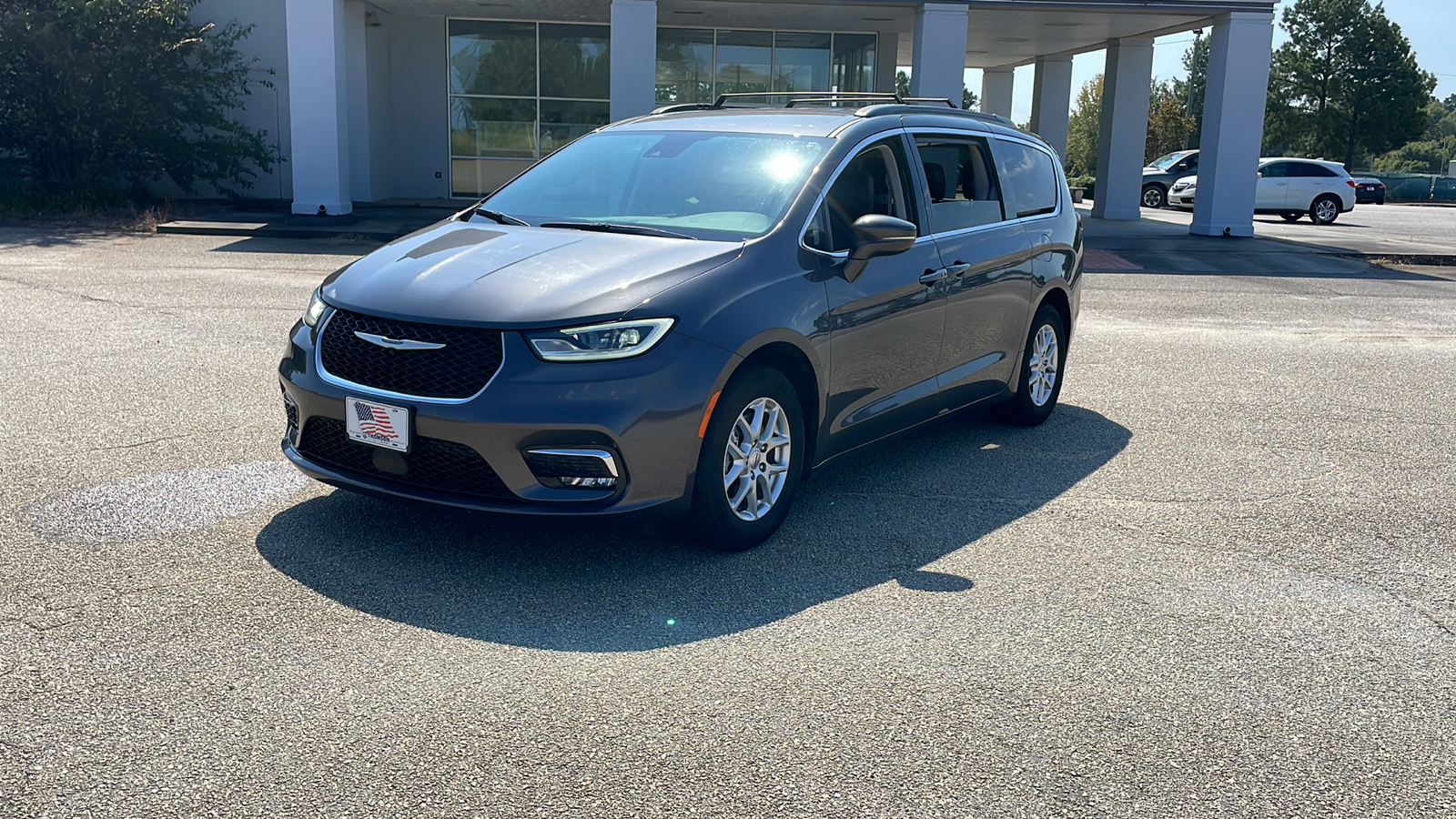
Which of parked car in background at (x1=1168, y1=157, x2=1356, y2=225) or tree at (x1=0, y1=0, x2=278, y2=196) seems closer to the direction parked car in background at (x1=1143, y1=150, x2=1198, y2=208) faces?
the tree

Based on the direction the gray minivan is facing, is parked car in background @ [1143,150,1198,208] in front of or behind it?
behind

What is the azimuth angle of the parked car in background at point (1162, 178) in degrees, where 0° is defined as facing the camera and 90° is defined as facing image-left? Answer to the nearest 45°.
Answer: approximately 90°

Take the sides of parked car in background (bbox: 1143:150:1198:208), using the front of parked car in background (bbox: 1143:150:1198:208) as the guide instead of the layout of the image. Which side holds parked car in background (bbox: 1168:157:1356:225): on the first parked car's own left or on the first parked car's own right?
on the first parked car's own left

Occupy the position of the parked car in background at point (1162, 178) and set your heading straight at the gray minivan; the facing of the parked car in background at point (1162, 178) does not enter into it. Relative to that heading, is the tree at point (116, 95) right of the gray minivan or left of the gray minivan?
right

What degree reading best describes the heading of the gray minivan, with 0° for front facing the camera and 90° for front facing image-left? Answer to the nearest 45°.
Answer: approximately 45°

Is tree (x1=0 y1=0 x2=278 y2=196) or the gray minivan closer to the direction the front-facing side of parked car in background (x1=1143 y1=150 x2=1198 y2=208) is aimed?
the tree

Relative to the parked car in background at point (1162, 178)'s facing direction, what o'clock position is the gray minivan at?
The gray minivan is roughly at 9 o'clock from the parked car in background.

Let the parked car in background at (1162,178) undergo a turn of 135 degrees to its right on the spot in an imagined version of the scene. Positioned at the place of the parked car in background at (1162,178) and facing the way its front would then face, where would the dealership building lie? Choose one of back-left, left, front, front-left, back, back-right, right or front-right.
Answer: back

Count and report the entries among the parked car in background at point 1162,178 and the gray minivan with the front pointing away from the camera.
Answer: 0

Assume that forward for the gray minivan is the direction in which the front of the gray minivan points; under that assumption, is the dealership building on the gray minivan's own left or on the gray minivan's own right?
on the gray minivan's own right

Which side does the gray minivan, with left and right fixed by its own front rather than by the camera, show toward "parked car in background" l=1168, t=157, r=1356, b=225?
back
